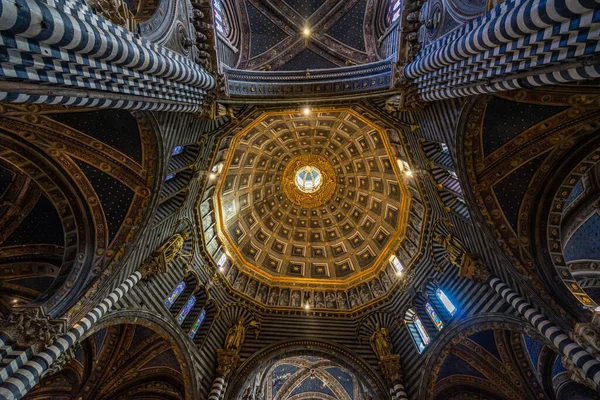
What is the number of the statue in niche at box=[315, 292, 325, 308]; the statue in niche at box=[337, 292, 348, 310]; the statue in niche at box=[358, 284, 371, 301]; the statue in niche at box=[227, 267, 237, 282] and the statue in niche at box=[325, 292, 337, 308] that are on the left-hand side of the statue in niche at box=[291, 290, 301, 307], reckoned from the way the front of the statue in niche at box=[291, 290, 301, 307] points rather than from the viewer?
4

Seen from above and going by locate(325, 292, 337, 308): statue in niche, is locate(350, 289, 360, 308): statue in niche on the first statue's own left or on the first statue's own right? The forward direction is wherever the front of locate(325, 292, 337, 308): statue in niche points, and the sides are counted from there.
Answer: on the first statue's own left

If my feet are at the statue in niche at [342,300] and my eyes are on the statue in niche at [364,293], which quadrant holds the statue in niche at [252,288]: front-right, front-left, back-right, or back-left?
back-right

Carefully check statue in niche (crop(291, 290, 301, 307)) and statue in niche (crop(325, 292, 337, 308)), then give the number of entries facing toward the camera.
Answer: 2

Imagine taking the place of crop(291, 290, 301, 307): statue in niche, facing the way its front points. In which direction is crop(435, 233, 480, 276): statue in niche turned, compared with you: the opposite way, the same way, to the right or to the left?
to the right

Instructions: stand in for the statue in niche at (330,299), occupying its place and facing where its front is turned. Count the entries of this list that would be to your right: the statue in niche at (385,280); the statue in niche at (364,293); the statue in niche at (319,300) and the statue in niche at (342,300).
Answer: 1

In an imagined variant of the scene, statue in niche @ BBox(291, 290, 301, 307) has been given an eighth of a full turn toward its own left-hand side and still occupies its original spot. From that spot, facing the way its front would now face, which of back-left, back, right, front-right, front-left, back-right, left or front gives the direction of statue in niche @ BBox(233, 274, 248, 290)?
back-right

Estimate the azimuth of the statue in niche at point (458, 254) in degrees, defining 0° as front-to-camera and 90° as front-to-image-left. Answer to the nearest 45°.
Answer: approximately 45°

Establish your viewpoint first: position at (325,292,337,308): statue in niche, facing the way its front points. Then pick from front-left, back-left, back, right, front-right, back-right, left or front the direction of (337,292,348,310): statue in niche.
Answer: left

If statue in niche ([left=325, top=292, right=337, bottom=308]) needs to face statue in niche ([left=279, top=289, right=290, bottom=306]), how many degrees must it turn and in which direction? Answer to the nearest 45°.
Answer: approximately 90° to its right
